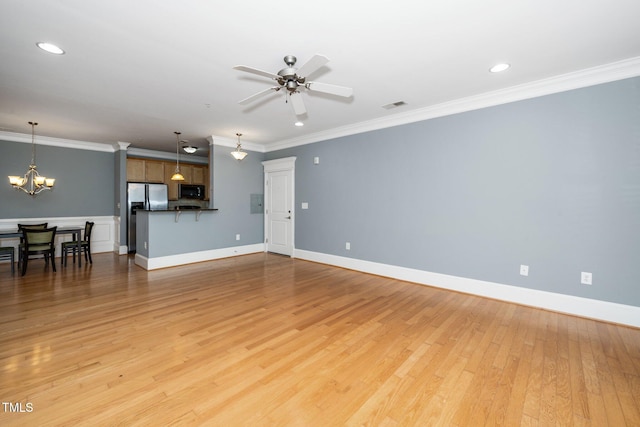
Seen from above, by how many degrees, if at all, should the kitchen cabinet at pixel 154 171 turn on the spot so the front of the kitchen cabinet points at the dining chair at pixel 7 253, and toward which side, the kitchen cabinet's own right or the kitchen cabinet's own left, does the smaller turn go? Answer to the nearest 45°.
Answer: approximately 45° to the kitchen cabinet's own right

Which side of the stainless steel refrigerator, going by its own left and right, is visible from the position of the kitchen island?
front

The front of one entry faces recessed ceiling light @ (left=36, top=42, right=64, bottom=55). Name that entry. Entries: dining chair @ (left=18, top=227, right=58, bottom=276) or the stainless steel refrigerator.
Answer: the stainless steel refrigerator

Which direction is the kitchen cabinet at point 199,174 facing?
toward the camera

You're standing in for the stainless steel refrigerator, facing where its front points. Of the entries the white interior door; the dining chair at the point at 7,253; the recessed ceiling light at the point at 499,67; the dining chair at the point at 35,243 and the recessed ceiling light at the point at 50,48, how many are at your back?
0

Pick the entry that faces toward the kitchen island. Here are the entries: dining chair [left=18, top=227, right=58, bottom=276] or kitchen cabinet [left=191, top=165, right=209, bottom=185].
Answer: the kitchen cabinet

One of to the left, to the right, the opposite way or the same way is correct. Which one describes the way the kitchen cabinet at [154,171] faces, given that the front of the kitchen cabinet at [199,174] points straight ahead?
the same way

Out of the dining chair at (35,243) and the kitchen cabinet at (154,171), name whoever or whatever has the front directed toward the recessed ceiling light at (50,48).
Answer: the kitchen cabinet

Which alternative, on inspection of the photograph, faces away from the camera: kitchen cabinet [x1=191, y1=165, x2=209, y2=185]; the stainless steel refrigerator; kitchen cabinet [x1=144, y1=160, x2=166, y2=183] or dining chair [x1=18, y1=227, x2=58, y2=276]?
the dining chair

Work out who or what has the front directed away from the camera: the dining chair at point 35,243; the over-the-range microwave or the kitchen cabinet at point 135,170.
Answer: the dining chair

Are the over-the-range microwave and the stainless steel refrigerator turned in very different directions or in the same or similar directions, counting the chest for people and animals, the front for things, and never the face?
same or similar directions

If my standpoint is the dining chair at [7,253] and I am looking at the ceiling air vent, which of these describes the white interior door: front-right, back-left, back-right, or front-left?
front-left

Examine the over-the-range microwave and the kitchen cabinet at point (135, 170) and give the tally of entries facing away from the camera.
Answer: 0

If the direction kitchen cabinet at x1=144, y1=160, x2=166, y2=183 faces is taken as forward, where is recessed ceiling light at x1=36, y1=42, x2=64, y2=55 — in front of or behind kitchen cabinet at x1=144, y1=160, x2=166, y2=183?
in front

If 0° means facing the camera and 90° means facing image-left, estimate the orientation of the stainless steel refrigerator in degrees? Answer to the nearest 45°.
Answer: approximately 0°

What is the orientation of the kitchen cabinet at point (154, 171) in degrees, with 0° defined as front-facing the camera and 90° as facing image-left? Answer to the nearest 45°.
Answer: approximately 0°

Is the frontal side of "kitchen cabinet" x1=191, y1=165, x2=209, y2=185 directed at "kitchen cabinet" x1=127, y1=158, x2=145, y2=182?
no

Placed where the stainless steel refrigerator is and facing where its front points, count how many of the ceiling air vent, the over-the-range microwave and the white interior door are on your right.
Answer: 0

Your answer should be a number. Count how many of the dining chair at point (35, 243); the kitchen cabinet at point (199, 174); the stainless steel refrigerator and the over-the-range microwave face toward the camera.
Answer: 3

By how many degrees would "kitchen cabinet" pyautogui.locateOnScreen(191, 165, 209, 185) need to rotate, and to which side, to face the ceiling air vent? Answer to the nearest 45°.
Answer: approximately 45° to its left

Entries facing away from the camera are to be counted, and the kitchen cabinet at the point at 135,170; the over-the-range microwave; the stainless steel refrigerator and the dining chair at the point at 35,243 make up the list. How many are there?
1

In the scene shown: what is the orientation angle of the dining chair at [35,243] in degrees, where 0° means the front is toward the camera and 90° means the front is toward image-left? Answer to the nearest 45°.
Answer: approximately 180°

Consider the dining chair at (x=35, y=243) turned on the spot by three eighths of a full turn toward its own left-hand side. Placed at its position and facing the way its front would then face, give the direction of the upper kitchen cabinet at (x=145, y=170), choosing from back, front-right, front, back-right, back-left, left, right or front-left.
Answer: back
